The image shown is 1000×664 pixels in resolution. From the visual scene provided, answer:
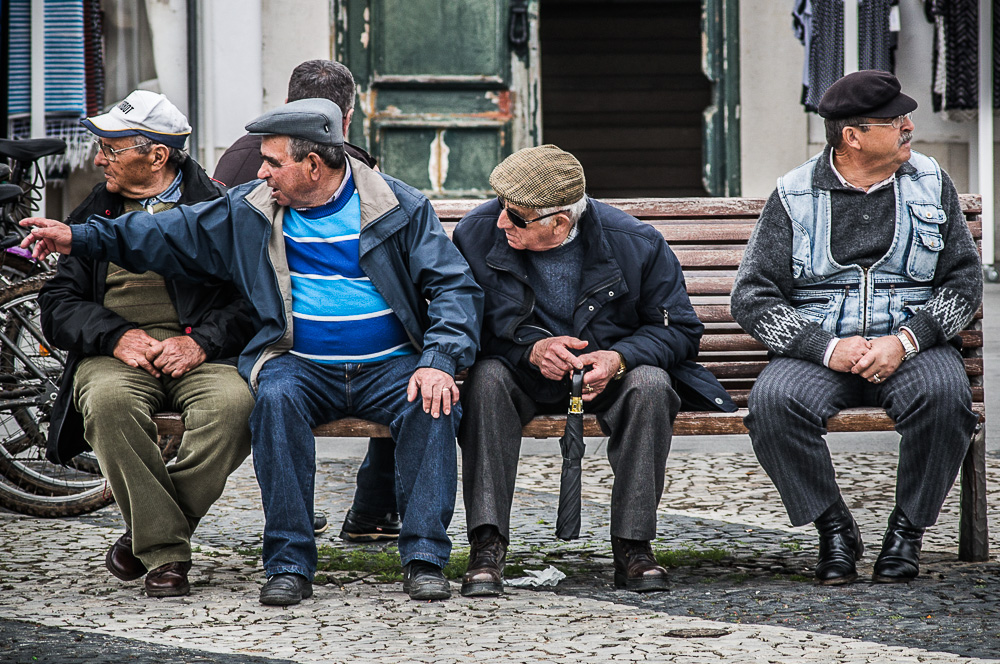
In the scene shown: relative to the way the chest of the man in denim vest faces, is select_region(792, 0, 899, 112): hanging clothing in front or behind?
behind

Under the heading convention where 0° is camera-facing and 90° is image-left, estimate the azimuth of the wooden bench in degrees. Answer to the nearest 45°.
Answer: approximately 0°

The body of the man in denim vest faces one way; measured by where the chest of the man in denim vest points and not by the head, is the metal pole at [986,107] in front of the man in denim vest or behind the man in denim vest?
behind

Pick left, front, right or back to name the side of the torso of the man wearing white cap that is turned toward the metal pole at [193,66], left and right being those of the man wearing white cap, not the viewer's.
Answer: back

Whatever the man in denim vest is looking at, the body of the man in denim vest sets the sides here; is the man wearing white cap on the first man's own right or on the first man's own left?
on the first man's own right

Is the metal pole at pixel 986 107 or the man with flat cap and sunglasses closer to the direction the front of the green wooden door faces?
the man with flat cap and sunglasses

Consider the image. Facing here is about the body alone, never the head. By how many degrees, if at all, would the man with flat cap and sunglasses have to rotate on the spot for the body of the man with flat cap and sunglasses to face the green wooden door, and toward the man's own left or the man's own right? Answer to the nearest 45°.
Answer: approximately 180°
